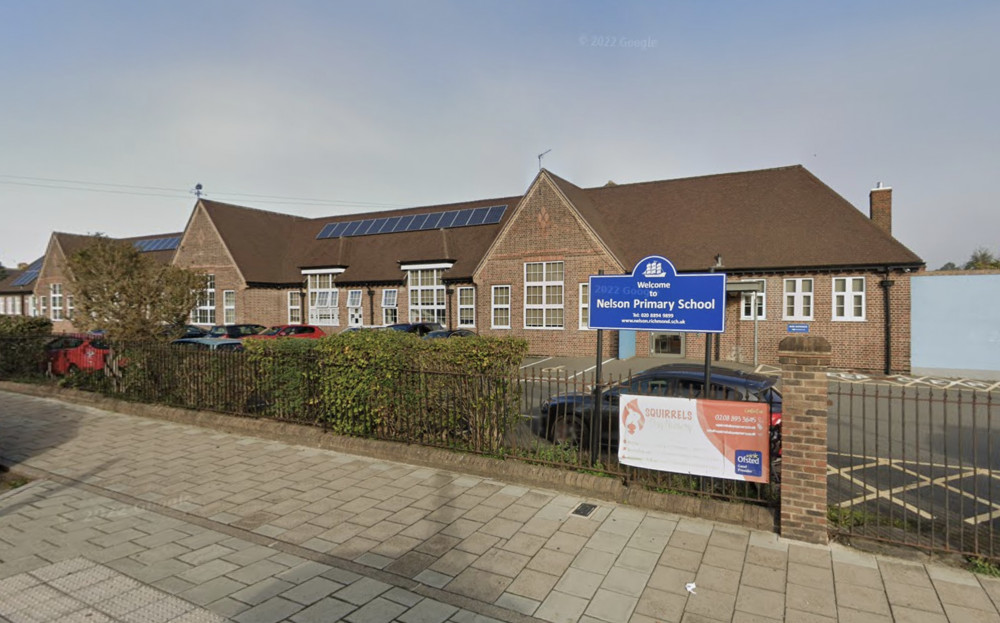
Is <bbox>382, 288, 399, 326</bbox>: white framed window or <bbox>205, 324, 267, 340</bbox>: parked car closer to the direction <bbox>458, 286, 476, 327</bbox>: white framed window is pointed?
the parked car

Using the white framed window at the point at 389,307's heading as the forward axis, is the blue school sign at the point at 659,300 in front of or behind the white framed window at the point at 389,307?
in front

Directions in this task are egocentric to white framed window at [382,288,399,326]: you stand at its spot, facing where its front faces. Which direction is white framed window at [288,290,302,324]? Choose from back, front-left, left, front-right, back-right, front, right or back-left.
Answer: back-right

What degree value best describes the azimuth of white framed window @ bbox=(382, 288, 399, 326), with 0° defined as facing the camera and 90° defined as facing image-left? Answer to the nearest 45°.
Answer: approximately 0°

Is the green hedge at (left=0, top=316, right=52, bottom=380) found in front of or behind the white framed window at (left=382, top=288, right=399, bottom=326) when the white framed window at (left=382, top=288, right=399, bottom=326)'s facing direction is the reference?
in front

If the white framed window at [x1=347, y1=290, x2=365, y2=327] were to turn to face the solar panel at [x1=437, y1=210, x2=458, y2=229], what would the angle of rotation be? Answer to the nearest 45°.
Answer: approximately 90° to its left

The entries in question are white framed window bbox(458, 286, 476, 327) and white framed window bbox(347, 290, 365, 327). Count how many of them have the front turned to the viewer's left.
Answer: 0

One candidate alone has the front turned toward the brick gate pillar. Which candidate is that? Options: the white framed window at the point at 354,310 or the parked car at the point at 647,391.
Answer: the white framed window

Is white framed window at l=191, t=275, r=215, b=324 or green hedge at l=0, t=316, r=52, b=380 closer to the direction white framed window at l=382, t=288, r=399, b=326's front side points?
the green hedge

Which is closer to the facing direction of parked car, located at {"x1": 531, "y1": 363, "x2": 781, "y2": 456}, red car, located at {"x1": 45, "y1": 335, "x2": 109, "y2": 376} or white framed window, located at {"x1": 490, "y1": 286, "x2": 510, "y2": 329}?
the red car

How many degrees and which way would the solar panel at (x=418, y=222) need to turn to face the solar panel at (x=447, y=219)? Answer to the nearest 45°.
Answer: approximately 90° to its left

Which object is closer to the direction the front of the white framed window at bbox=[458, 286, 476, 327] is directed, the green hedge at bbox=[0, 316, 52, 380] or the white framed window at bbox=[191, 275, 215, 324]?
the green hedge

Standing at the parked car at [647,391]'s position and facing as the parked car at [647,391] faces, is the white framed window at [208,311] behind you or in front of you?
in front

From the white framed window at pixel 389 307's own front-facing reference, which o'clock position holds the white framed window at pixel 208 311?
the white framed window at pixel 208 311 is roughly at 4 o'clock from the white framed window at pixel 389 307.
